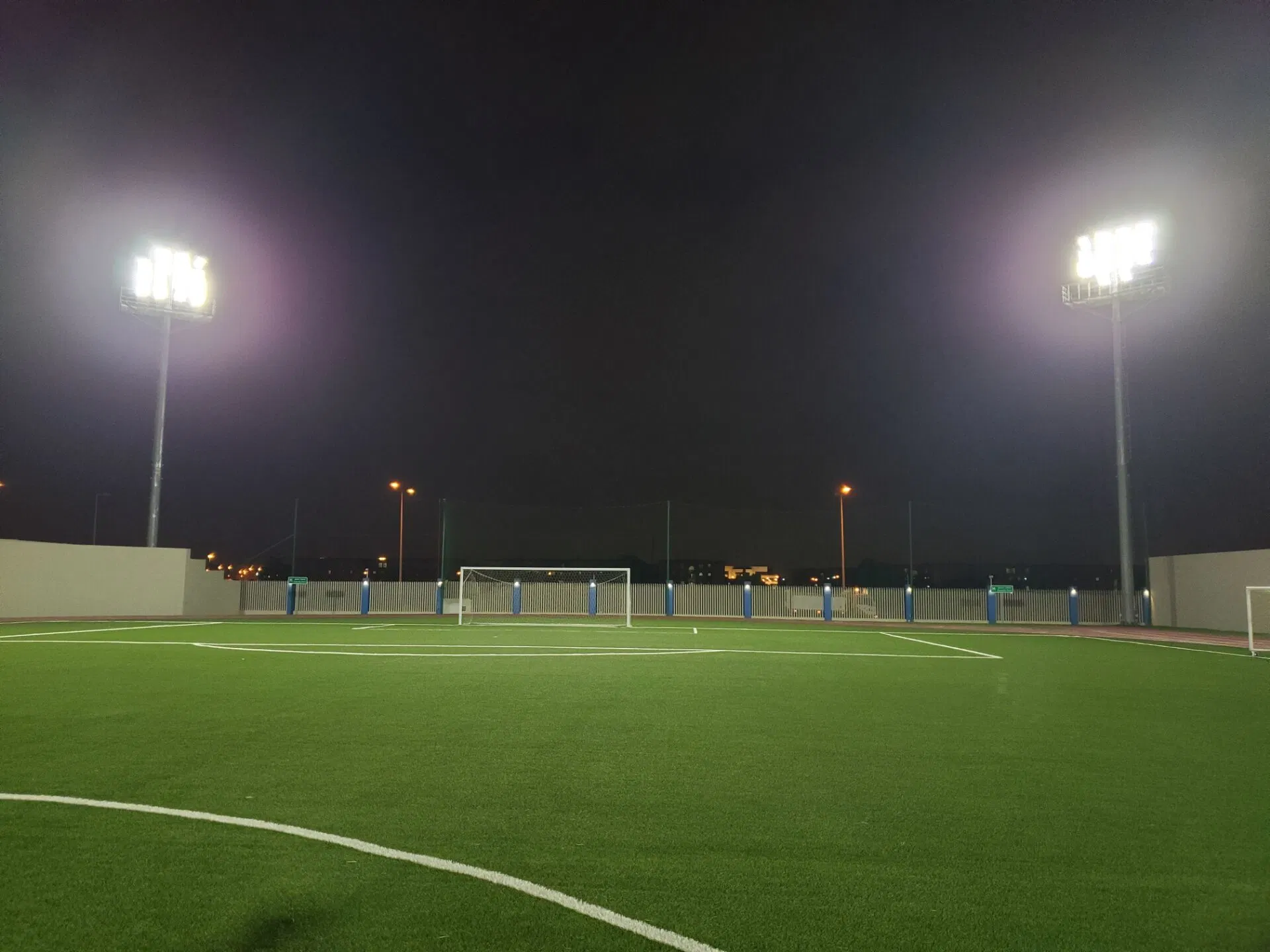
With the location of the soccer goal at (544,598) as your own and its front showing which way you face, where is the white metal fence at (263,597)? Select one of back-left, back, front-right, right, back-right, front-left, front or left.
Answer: right

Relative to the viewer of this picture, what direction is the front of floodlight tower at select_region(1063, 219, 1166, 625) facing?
facing the viewer and to the left of the viewer

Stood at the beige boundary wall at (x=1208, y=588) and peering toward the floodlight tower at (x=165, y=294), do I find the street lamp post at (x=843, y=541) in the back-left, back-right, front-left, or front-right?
front-right

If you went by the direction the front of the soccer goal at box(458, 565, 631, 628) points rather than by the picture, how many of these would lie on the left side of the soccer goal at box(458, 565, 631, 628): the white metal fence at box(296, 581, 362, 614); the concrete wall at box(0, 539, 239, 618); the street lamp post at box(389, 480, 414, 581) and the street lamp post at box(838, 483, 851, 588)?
1

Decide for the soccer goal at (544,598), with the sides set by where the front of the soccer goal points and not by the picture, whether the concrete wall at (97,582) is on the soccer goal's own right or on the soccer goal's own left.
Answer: on the soccer goal's own right

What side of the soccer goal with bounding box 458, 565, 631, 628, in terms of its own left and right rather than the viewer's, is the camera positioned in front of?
front

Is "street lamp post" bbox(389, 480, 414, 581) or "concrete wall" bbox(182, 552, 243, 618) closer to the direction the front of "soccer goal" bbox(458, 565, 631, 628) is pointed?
the concrete wall

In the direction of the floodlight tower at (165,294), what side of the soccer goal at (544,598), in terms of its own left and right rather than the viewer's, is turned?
right

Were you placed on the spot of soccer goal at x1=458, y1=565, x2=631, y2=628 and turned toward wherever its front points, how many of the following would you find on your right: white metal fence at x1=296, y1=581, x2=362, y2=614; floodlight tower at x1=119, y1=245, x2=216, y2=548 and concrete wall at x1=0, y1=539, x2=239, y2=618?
3

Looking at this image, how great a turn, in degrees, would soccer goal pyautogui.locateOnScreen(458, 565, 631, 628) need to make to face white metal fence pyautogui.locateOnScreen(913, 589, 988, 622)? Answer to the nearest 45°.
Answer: approximately 90° to its left

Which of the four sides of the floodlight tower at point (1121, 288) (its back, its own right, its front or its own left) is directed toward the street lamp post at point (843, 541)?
right

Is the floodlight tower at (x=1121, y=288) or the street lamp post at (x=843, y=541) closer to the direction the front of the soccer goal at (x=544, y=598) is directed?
the floodlight tower

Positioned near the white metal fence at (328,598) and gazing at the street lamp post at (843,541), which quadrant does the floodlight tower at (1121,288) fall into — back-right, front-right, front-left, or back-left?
front-right

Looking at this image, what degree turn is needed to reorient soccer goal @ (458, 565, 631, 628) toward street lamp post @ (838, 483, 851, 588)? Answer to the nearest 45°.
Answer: approximately 90° to its left

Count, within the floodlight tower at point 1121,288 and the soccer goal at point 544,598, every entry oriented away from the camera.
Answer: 0
